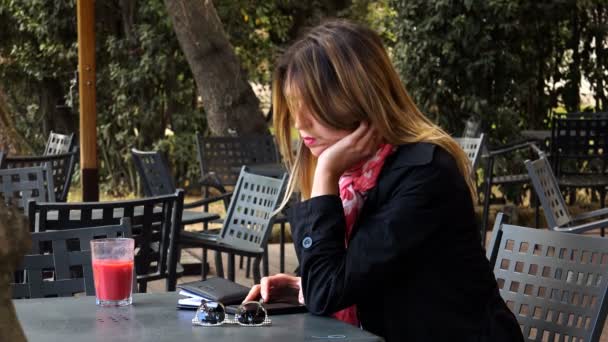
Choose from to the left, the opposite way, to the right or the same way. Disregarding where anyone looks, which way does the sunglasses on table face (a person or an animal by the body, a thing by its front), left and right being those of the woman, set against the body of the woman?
to the left

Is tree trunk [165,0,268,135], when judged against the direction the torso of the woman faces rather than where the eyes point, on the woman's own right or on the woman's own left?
on the woman's own right

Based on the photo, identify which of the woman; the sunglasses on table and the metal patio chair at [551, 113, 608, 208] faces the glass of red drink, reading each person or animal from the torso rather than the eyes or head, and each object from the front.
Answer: the woman

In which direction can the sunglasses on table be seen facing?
toward the camera

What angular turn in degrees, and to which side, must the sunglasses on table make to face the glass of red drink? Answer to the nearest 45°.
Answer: approximately 135° to its right

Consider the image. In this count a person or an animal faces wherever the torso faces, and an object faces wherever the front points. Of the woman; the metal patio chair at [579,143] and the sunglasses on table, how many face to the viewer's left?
1

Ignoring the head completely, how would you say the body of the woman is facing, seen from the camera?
to the viewer's left

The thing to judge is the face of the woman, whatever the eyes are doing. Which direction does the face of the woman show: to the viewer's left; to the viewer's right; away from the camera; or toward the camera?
to the viewer's left

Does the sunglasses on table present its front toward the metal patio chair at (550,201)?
no

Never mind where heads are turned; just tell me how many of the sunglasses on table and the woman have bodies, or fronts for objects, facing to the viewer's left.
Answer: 1

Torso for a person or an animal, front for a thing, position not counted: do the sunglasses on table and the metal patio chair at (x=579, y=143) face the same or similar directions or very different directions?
very different directions

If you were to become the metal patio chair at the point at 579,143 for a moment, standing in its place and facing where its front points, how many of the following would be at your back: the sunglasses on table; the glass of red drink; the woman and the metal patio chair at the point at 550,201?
4

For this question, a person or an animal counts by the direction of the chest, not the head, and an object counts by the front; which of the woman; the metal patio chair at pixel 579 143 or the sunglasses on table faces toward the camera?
the sunglasses on table
